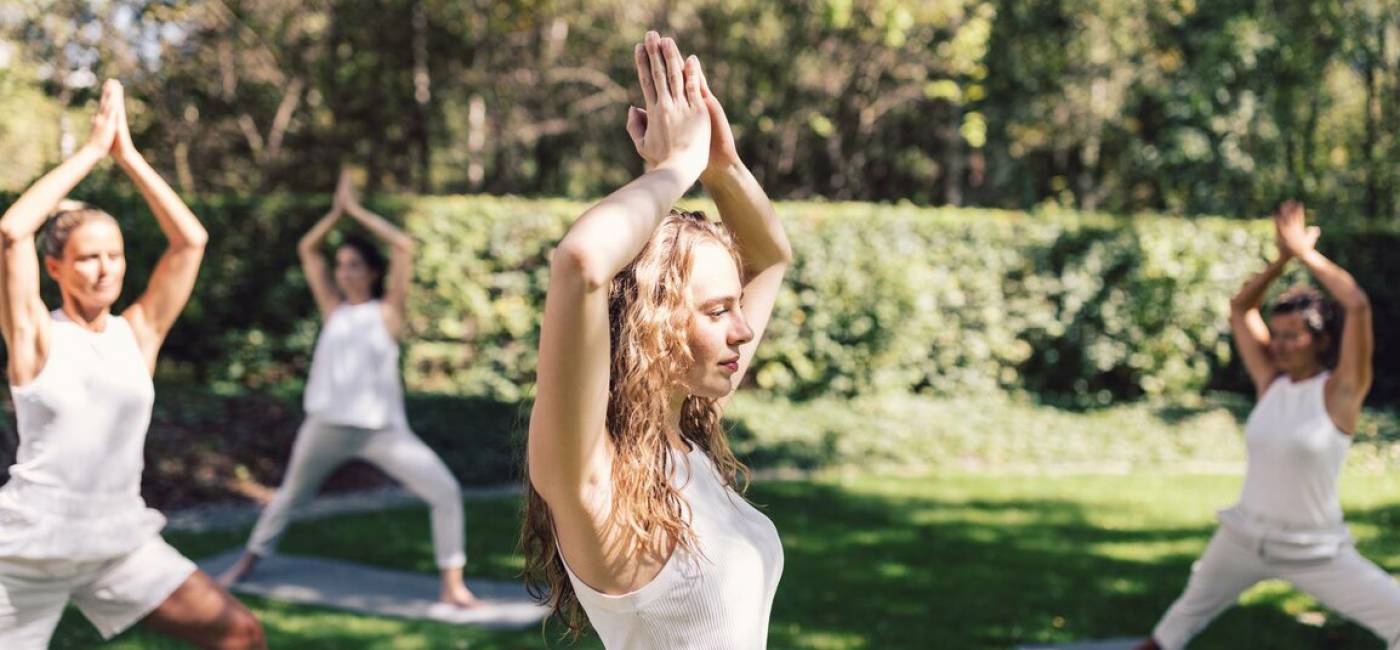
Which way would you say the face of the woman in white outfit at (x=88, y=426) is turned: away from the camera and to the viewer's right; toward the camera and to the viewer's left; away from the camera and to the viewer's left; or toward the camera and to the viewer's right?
toward the camera and to the viewer's right

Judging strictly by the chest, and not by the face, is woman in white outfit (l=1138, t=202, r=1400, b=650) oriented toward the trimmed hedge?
no

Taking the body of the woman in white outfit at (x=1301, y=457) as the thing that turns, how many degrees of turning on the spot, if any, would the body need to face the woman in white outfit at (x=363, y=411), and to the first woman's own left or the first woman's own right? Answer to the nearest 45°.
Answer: approximately 45° to the first woman's own right

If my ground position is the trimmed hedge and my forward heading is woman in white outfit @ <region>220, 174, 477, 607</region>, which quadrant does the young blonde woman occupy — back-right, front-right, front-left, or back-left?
front-left

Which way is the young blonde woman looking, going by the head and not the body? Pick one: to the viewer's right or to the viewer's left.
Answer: to the viewer's right

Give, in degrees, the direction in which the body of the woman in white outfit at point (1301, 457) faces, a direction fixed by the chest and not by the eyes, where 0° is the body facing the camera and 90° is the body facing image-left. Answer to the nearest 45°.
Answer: approximately 45°

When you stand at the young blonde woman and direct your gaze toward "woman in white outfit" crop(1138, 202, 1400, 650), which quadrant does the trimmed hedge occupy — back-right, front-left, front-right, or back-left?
front-left

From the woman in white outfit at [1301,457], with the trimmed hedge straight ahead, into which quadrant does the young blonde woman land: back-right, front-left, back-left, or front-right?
back-left
